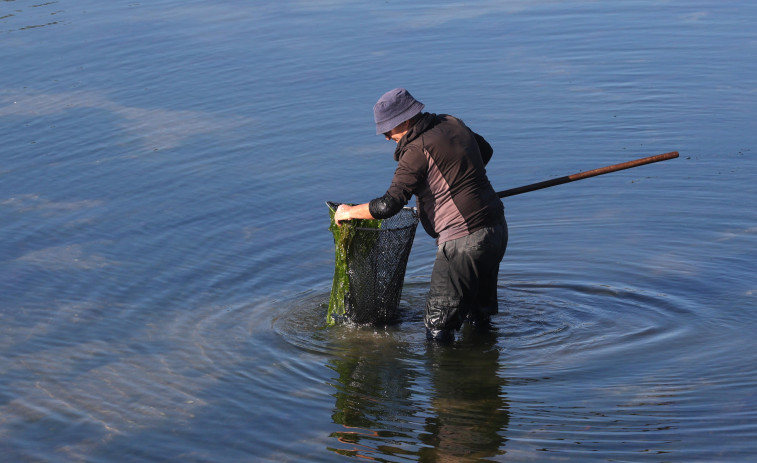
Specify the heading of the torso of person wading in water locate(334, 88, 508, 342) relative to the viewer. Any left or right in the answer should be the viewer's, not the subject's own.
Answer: facing away from the viewer and to the left of the viewer

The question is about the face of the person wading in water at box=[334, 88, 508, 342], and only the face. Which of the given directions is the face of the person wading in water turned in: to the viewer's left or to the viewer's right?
to the viewer's left
